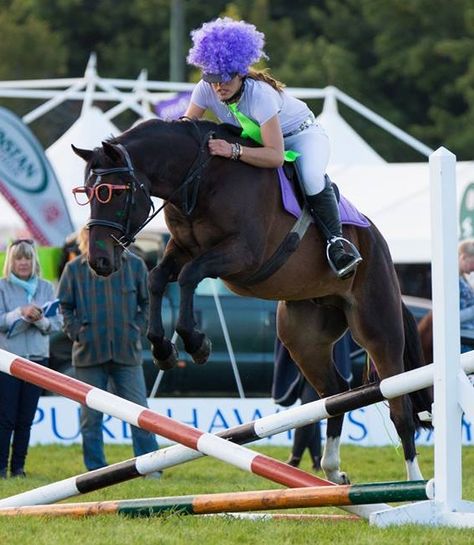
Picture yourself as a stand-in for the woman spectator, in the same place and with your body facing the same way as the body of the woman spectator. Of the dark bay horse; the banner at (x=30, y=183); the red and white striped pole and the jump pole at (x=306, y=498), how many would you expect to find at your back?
1

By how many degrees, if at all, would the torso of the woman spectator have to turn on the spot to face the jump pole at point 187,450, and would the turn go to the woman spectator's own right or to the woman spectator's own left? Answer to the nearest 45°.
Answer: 0° — they already face it

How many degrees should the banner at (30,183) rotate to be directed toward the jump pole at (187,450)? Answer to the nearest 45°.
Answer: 0° — it already faces it

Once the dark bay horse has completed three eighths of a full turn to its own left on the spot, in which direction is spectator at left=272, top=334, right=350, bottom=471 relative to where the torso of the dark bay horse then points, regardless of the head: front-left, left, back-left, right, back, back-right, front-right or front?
left

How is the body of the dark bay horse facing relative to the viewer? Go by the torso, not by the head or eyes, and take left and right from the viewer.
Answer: facing the viewer and to the left of the viewer

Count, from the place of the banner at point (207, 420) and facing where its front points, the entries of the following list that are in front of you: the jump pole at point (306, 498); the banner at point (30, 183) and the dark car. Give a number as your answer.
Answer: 1

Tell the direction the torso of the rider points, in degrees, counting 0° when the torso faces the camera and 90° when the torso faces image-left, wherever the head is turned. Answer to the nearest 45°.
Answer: approximately 45°

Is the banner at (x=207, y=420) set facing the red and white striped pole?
yes

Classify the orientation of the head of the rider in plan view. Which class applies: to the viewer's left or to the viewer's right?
to the viewer's left
